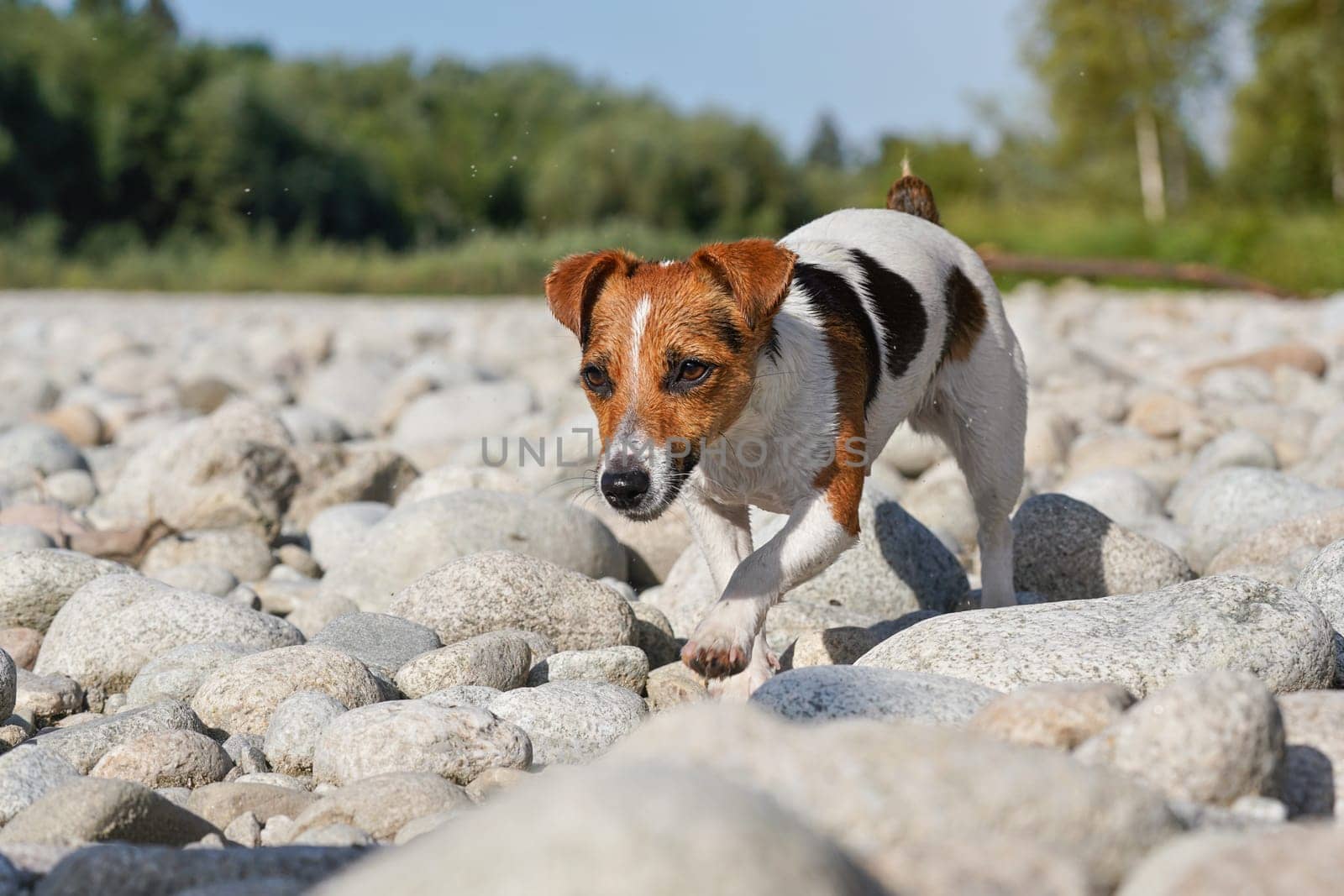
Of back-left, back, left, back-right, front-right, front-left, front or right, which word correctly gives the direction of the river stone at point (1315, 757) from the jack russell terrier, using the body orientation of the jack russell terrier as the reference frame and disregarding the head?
left

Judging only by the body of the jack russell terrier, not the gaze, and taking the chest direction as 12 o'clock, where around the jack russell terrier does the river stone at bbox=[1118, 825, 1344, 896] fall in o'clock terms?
The river stone is roughly at 10 o'clock from the jack russell terrier.

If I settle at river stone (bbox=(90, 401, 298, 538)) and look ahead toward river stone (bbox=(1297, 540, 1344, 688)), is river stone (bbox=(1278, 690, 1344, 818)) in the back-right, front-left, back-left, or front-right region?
front-right

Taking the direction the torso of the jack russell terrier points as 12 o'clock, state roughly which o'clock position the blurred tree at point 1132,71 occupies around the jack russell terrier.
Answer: The blurred tree is roughly at 5 o'clock from the jack russell terrier.

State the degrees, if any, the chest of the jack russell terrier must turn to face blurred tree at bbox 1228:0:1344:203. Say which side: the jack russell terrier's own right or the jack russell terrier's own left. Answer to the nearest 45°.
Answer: approximately 135° to the jack russell terrier's own right

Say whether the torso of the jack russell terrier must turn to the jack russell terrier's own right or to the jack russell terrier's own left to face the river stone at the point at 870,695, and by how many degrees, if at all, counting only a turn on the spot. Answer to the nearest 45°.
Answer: approximately 45° to the jack russell terrier's own left

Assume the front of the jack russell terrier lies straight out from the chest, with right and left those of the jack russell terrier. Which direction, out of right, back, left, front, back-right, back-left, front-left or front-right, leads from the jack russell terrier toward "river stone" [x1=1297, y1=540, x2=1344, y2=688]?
back-left

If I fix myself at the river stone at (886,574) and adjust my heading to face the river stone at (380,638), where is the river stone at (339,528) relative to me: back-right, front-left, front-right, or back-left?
front-right

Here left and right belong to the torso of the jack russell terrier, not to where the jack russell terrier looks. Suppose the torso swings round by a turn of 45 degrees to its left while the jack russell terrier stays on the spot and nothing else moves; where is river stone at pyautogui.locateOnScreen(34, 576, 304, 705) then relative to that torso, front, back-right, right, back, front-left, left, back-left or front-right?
right

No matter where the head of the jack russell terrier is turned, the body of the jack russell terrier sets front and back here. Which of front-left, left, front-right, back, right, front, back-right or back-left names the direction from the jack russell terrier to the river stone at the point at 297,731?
front

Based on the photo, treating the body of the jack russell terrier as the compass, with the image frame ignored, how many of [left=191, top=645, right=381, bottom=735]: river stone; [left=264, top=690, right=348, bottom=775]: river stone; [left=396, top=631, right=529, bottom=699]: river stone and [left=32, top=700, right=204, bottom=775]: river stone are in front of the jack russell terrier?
4

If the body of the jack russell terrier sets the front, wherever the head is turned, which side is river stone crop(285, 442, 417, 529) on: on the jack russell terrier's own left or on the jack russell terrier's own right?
on the jack russell terrier's own right

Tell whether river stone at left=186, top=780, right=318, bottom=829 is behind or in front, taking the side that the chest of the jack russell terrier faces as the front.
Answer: in front

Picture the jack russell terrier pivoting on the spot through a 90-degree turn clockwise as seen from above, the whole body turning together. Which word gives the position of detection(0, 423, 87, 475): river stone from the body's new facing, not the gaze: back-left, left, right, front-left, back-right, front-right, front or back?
front

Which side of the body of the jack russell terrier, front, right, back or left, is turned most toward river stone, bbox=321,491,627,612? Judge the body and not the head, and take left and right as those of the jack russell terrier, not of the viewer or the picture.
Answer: right

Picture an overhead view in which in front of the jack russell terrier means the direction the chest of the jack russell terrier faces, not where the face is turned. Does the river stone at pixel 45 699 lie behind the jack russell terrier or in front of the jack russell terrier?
in front

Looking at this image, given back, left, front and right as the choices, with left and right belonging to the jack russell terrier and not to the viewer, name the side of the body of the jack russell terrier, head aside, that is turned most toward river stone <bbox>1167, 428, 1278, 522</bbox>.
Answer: back
